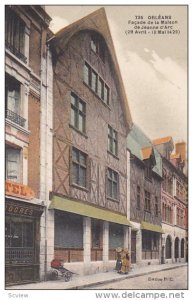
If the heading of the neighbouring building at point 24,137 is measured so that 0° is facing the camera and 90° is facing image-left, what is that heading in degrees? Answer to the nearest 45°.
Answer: approximately 315°

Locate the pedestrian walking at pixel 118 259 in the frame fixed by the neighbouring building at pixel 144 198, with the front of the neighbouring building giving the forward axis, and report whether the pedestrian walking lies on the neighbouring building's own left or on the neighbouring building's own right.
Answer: on the neighbouring building's own right

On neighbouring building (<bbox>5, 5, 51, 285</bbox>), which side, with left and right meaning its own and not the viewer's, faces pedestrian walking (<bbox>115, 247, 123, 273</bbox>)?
left

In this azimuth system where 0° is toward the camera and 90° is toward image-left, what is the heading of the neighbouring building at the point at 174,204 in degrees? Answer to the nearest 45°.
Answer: approximately 315°

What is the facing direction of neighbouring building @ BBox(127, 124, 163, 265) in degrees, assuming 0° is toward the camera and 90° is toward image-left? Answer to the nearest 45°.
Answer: approximately 315°

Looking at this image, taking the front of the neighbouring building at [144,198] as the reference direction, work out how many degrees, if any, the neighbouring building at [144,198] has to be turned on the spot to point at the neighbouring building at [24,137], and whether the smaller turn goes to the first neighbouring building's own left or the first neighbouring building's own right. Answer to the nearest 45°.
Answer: approximately 90° to the first neighbouring building's own right

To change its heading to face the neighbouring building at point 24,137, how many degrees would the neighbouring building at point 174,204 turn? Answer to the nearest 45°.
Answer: approximately 90° to its right
